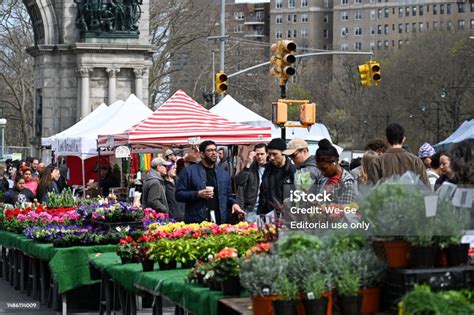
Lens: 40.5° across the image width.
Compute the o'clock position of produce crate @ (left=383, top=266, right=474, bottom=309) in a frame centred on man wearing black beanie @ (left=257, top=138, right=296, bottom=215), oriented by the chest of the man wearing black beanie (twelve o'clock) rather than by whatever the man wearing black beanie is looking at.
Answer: The produce crate is roughly at 10 o'clock from the man wearing black beanie.

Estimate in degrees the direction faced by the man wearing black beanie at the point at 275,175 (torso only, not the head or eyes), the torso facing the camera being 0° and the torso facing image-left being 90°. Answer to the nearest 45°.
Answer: approximately 45°

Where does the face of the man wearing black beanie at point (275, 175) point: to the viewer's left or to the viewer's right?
to the viewer's left

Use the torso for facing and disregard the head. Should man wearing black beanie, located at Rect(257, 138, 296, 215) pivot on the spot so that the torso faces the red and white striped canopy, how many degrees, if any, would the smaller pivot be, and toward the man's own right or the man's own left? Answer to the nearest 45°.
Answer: approximately 135° to the man's own right

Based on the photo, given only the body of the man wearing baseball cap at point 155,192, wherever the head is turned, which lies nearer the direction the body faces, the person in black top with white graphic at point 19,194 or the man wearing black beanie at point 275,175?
the man wearing black beanie

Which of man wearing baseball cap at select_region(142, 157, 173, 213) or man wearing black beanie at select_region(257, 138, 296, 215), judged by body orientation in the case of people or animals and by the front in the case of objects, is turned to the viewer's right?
man wearing baseball cap at select_region(142, 157, 173, 213)

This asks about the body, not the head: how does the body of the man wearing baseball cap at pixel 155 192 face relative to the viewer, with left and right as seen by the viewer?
facing to the right of the viewer

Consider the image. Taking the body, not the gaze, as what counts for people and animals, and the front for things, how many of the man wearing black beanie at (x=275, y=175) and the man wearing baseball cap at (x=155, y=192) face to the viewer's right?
1

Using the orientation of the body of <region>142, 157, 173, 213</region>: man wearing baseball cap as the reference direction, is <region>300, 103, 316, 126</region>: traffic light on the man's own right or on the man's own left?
on the man's own left

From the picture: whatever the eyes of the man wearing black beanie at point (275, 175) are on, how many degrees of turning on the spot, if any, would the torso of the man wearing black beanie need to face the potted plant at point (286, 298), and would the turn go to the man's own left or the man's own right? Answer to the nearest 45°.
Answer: approximately 45° to the man's own left

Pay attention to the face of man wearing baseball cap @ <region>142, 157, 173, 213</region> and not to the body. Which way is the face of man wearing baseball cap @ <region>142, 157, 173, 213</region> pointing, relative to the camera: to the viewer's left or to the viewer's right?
to the viewer's right
